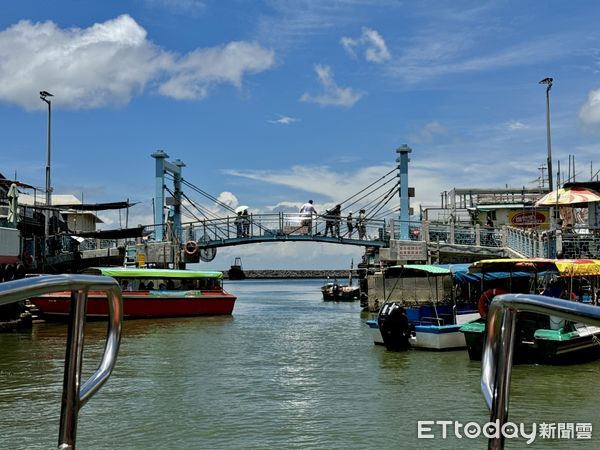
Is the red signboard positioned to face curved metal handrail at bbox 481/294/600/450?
yes

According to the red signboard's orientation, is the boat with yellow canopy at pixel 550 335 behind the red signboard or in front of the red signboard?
in front

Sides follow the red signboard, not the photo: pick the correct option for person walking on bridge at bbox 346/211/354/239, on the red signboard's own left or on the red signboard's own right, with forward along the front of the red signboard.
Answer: on the red signboard's own right

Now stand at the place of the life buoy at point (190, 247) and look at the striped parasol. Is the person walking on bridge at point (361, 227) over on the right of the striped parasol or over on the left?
left

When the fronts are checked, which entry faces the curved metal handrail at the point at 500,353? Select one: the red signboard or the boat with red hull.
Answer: the red signboard

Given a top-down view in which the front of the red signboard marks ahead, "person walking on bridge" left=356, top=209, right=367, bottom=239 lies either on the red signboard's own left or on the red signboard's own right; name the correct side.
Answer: on the red signboard's own right

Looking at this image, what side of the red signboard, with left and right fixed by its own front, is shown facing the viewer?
front

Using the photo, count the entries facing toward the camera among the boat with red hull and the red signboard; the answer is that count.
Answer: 1
